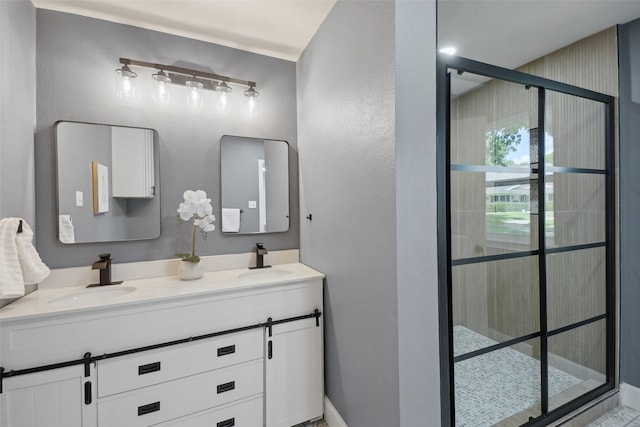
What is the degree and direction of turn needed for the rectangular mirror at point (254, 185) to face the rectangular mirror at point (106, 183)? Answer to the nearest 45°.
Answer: approximately 90° to its right

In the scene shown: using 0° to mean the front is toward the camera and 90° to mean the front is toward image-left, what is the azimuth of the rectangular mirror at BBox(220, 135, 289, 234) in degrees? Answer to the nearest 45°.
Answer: approximately 0°

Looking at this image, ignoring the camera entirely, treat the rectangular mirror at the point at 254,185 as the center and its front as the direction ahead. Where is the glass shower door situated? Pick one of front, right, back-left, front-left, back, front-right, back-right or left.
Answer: front-left
